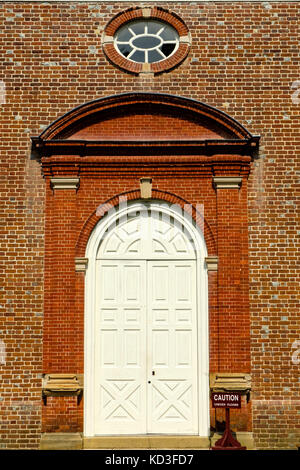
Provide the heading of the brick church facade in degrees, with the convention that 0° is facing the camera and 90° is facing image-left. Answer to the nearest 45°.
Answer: approximately 0°

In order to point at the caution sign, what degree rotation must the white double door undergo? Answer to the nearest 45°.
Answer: approximately 45° to its left

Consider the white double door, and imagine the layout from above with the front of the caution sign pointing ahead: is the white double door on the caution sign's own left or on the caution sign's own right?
on the caution sign's own right

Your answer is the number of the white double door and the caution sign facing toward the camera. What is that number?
2

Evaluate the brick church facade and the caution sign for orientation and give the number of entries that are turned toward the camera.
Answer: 2

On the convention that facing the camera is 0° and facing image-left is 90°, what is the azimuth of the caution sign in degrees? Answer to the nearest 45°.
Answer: approximately 0°
